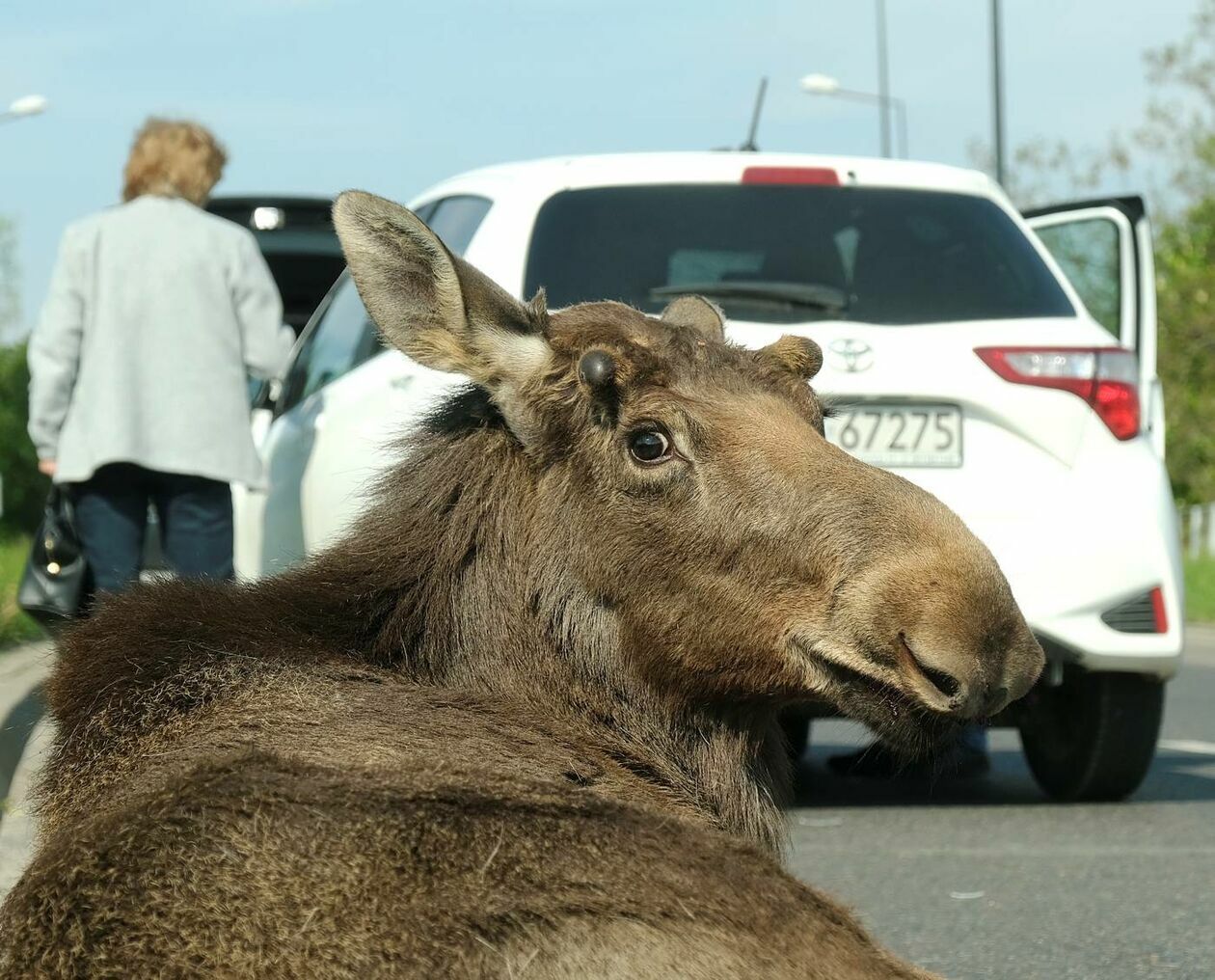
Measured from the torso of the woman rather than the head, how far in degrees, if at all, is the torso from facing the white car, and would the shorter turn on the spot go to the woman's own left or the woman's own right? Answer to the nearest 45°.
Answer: approximately 90° to the woman's own right

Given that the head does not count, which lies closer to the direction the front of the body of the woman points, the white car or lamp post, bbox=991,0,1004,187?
the lamp post

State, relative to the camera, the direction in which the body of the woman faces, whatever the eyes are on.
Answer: away from the camera

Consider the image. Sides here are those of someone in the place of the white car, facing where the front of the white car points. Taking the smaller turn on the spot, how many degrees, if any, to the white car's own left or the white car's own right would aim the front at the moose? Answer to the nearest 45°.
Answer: approximately 135° to the white car's own left

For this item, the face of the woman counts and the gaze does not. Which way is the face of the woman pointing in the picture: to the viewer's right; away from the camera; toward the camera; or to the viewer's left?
away from the camera

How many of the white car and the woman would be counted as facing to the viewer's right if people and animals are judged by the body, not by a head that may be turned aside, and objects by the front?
0

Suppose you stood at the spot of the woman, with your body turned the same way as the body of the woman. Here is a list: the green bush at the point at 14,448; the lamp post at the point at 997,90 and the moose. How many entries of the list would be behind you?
1

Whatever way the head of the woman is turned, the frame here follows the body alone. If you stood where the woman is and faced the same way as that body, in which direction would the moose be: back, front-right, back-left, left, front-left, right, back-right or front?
back

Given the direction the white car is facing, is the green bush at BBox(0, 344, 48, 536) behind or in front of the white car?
in front

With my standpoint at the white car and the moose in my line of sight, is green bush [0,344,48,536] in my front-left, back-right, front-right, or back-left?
back-right

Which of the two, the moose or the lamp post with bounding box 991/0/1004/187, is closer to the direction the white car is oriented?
the lamp post
